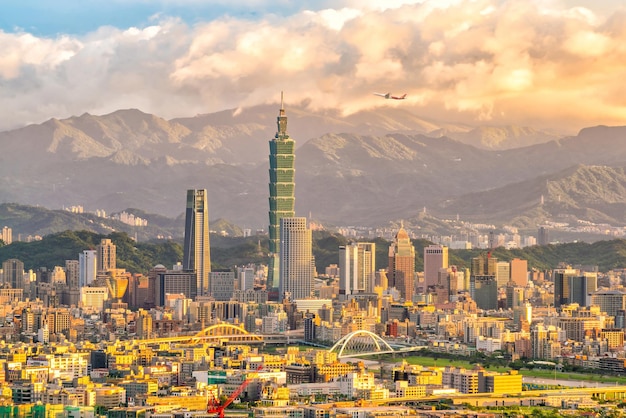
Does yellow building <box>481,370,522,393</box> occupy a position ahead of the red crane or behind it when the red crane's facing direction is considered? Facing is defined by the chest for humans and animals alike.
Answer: ahead

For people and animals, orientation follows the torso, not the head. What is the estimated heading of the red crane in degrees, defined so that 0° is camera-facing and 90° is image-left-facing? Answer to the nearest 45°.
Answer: approximately 270°
